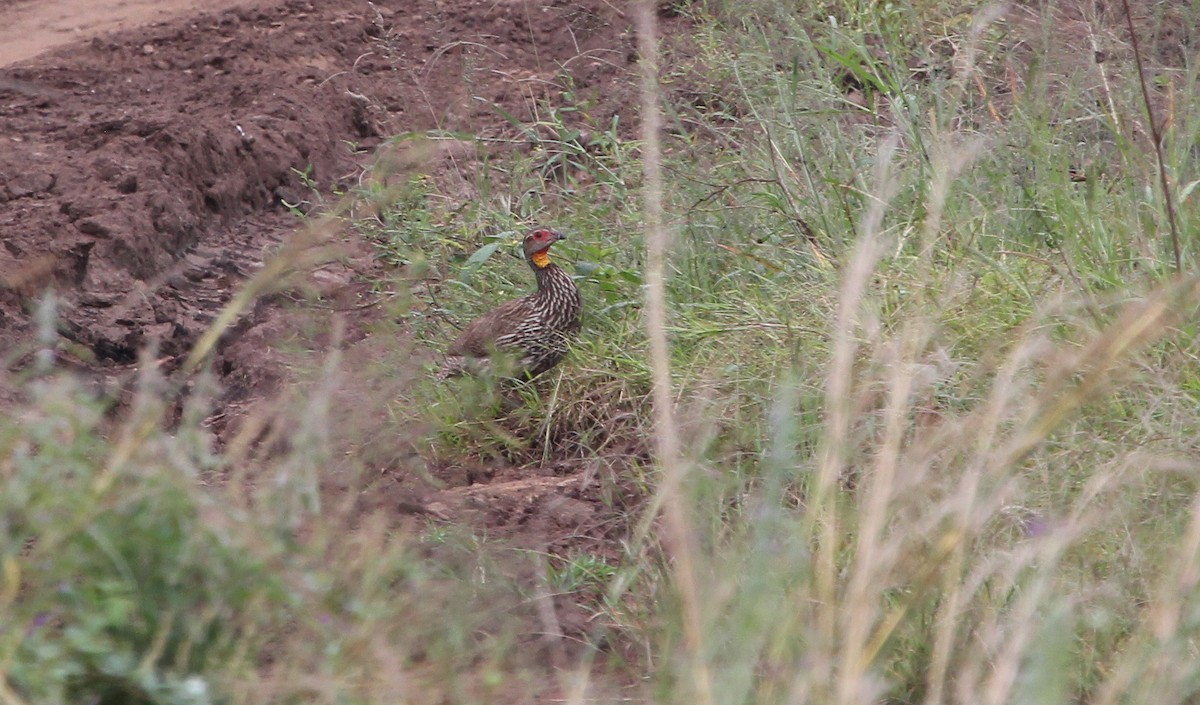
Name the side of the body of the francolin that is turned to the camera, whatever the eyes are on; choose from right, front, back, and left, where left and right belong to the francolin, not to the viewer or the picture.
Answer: right
